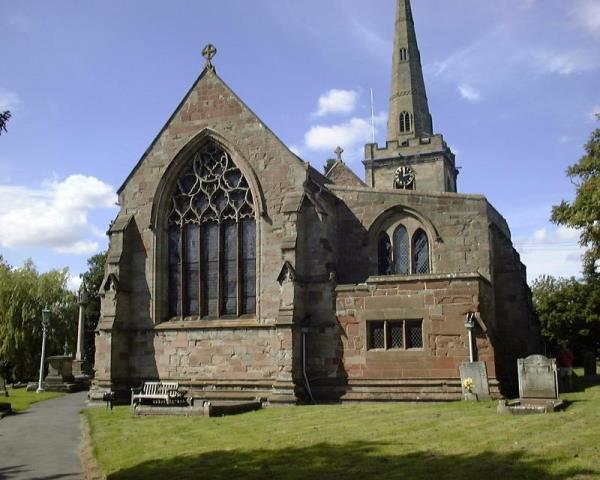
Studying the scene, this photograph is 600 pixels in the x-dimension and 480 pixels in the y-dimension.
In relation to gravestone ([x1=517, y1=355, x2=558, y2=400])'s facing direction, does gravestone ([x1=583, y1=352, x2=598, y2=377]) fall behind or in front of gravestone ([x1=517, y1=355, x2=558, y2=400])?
behind

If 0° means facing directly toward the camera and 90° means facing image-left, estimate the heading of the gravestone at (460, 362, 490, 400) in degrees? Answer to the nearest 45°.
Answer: approximately 0°

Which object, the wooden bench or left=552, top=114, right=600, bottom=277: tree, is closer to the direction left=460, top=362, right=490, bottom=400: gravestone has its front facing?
the wooden bench

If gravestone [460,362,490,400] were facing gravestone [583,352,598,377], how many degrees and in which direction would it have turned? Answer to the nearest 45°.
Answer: approximately 180°

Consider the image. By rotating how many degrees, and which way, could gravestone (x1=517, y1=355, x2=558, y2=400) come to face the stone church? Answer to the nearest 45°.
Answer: approximately 135° to its right

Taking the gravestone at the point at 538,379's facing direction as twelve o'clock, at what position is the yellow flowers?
The yellow flowers is roughly at 4 o'clock from the gravestone.

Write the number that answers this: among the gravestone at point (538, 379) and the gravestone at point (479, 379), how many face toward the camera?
2

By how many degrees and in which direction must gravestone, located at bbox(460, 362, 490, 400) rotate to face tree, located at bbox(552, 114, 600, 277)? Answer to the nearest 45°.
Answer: approximately 135° to its left

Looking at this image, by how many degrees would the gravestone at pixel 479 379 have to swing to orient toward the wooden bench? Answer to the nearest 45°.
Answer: approximately 90° to its right

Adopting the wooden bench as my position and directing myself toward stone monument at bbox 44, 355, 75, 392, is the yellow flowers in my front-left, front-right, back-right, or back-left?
back-right

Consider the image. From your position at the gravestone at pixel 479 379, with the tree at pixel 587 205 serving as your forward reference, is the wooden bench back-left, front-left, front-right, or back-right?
back-left
